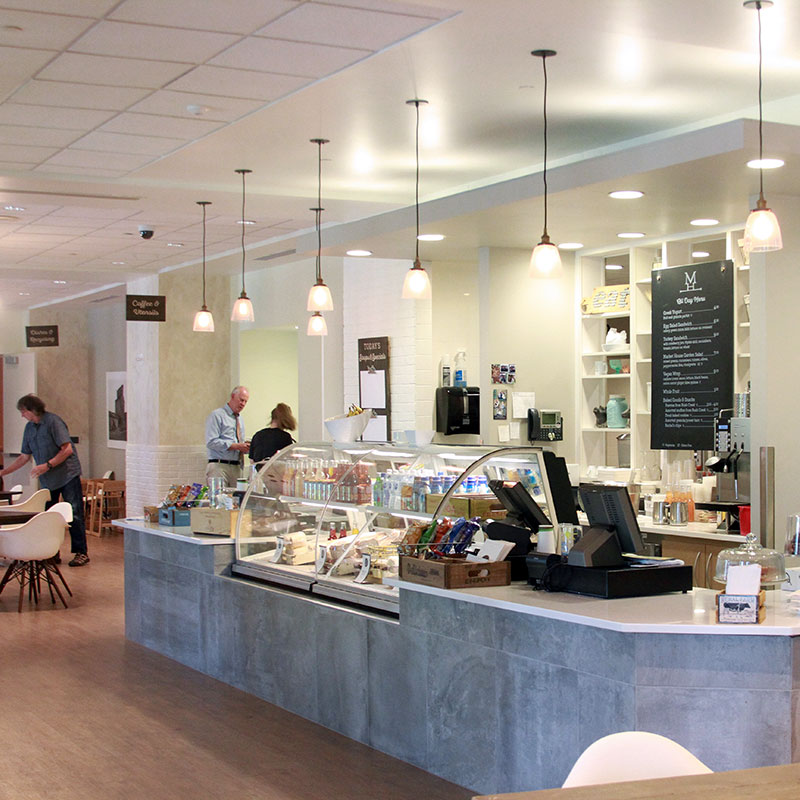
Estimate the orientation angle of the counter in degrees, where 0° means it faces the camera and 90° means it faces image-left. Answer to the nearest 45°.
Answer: approximately 45°

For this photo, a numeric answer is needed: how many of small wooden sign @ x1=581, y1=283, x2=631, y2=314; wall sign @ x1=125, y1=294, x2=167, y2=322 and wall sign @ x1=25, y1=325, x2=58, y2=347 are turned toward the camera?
3

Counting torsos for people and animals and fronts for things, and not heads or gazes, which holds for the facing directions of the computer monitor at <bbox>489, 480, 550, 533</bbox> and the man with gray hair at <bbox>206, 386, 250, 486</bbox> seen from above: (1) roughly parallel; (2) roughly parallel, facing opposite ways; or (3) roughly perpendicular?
roughly perpendicular

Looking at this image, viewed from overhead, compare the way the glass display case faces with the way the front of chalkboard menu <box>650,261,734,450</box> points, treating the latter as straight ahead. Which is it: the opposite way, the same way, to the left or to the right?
the same way

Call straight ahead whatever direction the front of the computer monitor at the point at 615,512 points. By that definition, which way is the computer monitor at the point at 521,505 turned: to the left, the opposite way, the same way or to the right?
the same way

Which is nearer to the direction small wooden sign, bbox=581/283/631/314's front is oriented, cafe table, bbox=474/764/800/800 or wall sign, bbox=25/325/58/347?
the cafe table

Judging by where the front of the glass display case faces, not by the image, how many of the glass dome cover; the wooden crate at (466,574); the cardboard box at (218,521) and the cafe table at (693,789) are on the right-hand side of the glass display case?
1

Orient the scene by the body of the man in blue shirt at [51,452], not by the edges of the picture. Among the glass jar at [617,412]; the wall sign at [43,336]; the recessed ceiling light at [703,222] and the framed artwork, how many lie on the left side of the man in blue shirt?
2

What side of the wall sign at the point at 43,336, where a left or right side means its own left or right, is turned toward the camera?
front

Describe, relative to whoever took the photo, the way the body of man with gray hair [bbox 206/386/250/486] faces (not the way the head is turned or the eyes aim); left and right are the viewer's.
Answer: facing the viewer and to the right of the viewer

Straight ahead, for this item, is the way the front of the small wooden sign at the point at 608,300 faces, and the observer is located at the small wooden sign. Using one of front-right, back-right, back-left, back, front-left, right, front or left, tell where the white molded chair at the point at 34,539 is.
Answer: right

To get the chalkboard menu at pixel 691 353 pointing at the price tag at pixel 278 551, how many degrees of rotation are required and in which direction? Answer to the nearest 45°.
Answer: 0° — it already faces it

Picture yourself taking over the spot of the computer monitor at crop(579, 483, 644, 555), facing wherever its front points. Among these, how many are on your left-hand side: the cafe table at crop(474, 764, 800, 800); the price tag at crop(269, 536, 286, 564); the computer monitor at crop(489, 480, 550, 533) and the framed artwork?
3

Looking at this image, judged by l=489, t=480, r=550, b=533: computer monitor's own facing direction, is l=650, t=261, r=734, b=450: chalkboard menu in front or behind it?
in front

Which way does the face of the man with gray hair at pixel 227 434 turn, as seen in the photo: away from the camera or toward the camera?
toward the camera

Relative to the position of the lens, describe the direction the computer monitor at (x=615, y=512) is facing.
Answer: facing away from the viewer and to the right of the viewer
